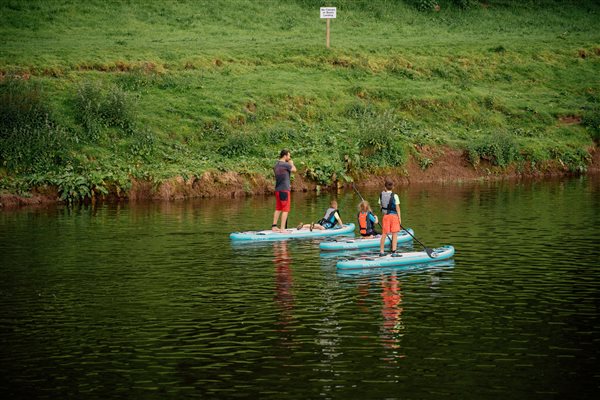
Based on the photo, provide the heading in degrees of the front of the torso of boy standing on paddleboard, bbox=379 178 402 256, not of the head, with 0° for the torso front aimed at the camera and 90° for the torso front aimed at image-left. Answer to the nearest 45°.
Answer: approximately 225°

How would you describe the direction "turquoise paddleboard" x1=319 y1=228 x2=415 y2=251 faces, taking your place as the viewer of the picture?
facing to the right of the viewer

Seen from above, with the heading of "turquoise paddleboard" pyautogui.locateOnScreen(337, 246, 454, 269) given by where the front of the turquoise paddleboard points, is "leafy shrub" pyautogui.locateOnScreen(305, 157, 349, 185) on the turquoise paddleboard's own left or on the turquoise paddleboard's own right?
on the turquoise paddleboard's own left

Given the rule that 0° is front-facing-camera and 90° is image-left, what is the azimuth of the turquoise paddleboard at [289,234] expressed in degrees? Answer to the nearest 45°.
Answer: approximately 270°

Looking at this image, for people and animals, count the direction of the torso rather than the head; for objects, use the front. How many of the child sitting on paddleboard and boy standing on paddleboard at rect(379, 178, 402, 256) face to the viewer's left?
1

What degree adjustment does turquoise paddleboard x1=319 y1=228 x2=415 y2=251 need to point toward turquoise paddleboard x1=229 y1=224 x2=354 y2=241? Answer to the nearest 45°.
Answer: approximately 135° to its left

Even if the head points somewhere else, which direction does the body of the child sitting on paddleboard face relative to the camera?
to the viewer's left

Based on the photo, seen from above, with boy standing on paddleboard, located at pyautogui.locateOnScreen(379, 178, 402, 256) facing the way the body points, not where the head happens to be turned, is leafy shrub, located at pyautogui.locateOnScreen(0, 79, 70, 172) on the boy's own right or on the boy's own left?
on the boy's own left

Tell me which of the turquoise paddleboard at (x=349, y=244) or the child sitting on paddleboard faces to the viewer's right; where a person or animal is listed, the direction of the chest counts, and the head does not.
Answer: the turquoise paddleboard

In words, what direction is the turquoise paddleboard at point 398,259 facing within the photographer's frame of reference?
facing to the right of the viewer

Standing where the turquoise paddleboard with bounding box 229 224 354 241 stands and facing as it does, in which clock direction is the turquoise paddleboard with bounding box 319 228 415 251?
the turquoise paddleboard with bounding box 319 228 415 251 is roughly at 2 o'clock from the turquoise paddleboard with bounding box 229 224 354 241.

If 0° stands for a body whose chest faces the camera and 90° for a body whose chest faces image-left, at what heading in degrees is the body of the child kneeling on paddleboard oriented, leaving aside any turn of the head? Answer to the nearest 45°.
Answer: approximately 225°

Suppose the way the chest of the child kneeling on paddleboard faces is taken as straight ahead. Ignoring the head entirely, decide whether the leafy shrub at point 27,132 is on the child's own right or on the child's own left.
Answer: on the child's own left
